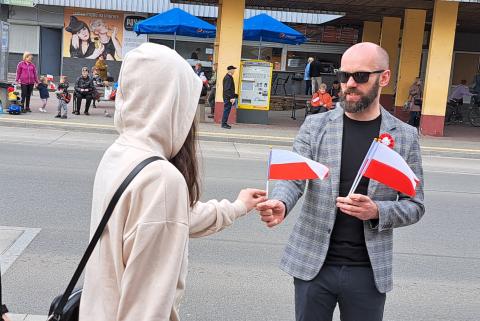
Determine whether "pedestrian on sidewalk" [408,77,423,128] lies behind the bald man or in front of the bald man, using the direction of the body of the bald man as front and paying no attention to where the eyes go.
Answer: behind

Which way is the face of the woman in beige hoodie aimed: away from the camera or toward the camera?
away from the camera

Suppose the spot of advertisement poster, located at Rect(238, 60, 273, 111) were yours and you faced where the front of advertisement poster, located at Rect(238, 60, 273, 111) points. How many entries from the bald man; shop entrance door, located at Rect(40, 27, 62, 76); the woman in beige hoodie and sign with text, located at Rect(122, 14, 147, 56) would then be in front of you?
2

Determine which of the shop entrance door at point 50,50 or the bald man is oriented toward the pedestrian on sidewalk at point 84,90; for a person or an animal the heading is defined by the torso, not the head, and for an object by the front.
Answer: the shop entrance door

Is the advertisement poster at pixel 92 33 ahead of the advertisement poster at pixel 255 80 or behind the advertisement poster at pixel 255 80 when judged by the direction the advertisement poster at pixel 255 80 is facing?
behind

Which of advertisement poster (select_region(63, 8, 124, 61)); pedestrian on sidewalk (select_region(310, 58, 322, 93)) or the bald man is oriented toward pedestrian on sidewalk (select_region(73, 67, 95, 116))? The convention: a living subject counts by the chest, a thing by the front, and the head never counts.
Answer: the advertisement poster

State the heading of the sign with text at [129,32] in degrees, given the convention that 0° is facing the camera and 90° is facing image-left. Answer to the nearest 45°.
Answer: approximately 0°

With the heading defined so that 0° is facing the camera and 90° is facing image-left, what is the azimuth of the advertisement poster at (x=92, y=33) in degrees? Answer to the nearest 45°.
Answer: approximately 0°

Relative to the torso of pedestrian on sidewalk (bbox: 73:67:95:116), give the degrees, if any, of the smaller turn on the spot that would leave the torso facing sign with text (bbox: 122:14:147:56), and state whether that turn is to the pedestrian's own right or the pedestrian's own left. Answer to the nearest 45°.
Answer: approximately 180°

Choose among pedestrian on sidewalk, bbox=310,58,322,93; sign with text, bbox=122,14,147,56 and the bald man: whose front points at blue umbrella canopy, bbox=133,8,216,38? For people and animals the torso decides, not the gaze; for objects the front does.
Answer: the sign with text

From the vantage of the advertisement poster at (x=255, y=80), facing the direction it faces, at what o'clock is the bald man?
The bald man is roughly at 12 o'clock from the advertisement poster.
